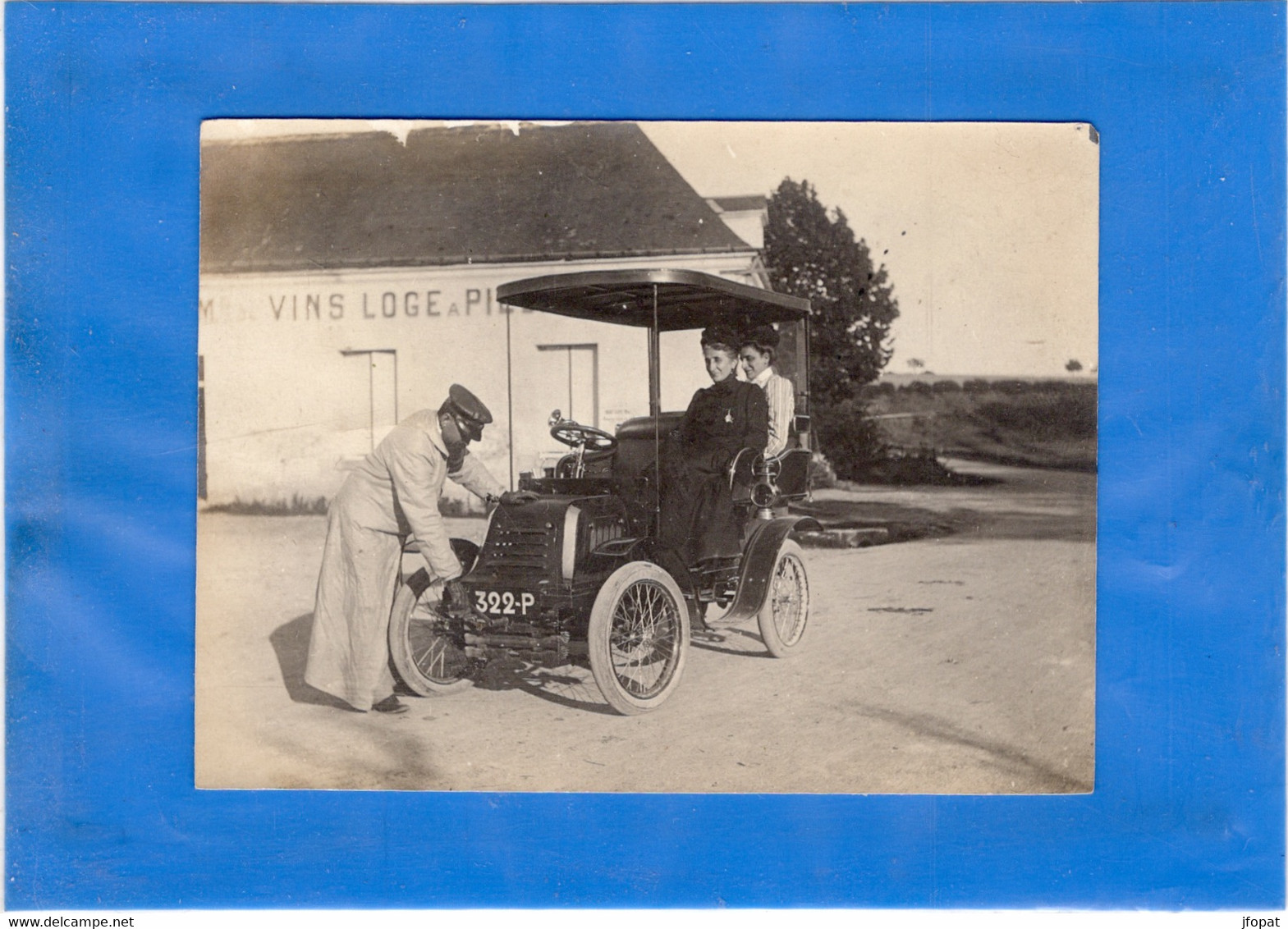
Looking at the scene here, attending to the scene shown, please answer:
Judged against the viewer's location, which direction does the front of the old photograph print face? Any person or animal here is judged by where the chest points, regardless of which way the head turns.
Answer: facing the viewer
